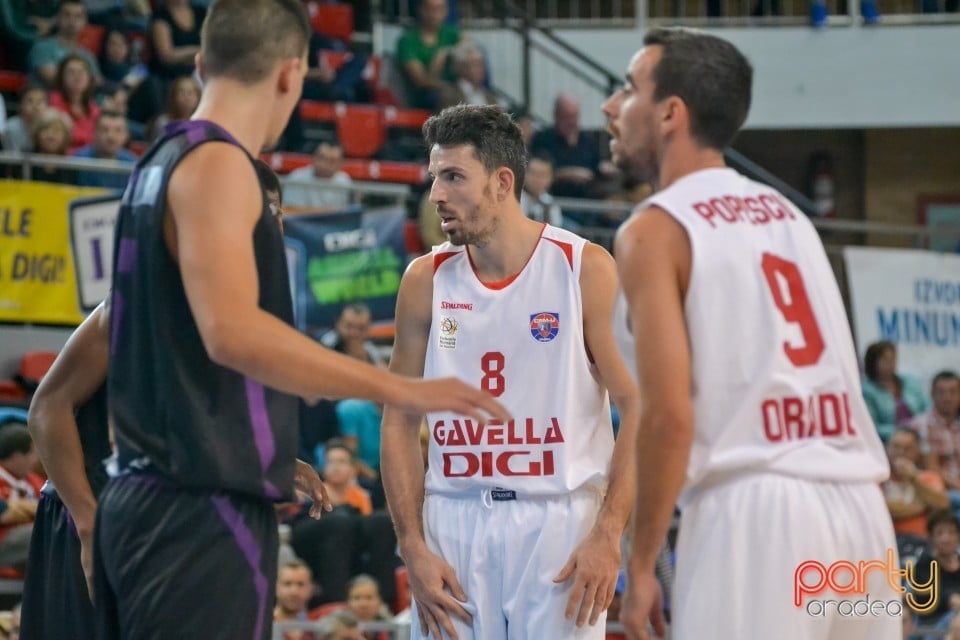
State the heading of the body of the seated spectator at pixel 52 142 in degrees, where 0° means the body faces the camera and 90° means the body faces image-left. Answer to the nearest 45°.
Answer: approximately 0°

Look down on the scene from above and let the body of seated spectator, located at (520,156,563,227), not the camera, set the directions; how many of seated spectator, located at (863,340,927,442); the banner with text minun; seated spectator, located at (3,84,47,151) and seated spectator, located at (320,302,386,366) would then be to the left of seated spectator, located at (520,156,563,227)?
2

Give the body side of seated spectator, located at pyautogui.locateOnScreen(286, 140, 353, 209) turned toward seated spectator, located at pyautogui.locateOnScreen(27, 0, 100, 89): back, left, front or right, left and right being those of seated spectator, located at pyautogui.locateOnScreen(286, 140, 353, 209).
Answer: right

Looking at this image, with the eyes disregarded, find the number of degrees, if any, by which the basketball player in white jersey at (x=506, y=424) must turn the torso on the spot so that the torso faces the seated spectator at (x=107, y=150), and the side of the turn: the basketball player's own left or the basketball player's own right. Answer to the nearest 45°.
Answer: approximately 135° to the basketball player's own right

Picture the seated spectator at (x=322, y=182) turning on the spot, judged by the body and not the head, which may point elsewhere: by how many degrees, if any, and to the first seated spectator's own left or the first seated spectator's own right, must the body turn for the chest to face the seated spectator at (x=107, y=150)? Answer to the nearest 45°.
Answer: approximately 45° to the first seated spectator's own right
